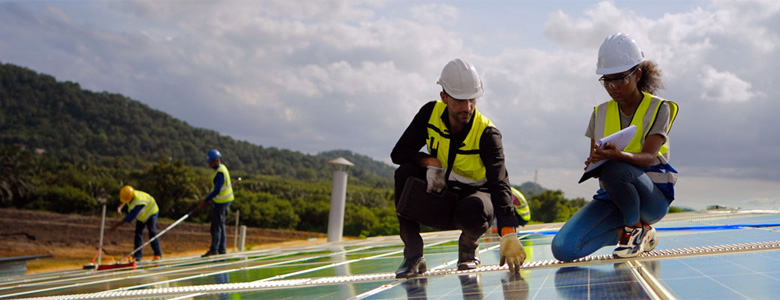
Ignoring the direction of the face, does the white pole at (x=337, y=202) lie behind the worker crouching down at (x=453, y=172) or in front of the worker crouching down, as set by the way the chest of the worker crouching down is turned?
behind

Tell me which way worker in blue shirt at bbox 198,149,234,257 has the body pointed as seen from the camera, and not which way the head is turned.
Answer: to the viewer's left

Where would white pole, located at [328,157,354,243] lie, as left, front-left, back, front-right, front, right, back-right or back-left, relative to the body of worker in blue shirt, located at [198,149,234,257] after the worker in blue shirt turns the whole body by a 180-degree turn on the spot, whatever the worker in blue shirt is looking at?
front-left

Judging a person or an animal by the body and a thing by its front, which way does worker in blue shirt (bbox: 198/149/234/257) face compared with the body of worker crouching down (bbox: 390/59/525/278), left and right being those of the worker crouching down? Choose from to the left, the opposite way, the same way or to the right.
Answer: to the right

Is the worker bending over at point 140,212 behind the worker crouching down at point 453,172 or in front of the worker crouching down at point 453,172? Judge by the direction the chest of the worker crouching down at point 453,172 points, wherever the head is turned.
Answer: behind

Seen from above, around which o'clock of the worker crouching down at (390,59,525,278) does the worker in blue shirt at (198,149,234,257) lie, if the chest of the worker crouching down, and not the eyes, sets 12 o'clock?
The worker in blue shirt is roughly at 5 o'clock from the worker crouching down.

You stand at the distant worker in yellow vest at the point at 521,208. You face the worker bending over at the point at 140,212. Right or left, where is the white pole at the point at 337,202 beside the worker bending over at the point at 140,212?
right

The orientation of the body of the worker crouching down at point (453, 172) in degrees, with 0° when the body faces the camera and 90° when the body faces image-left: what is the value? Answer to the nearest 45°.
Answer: approximately 0°

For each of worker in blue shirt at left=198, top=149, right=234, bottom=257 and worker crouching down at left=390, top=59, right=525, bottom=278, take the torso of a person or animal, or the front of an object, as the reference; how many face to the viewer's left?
1

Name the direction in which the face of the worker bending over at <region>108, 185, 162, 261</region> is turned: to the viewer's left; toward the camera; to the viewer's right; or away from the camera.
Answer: to the viewer's left

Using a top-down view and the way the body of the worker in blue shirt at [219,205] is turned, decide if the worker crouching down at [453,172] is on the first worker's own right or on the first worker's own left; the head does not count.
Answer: on the first worker's own left

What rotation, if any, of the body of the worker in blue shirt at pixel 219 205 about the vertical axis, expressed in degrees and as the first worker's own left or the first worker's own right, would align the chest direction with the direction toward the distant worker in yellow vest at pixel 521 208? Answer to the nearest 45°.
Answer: approximately 135° to the first worker's own left

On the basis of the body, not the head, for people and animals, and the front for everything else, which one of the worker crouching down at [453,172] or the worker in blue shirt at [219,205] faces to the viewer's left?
the worker in blue shirt

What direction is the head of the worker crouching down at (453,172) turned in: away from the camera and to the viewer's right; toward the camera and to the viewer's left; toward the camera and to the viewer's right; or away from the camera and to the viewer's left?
toward the camera and to the viewer's right

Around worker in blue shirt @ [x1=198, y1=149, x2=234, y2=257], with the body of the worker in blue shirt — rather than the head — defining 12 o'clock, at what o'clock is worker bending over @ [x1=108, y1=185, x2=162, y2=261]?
The worker bending over is roughly at 1 o'clock from the worker in blue shirt.
